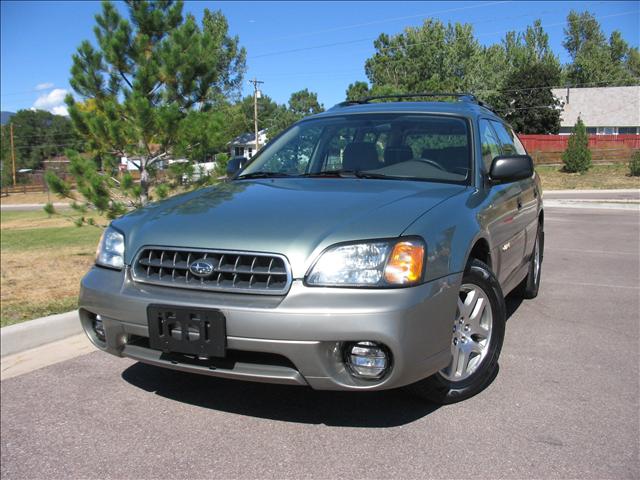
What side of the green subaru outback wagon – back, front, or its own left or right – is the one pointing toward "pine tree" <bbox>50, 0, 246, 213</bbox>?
right

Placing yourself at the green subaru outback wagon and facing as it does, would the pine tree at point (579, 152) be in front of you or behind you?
behind

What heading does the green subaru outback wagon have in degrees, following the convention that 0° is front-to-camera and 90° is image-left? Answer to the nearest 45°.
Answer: approximately 45°

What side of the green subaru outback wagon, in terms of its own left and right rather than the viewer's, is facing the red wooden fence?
back

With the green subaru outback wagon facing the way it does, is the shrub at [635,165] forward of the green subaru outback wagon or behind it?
behind
